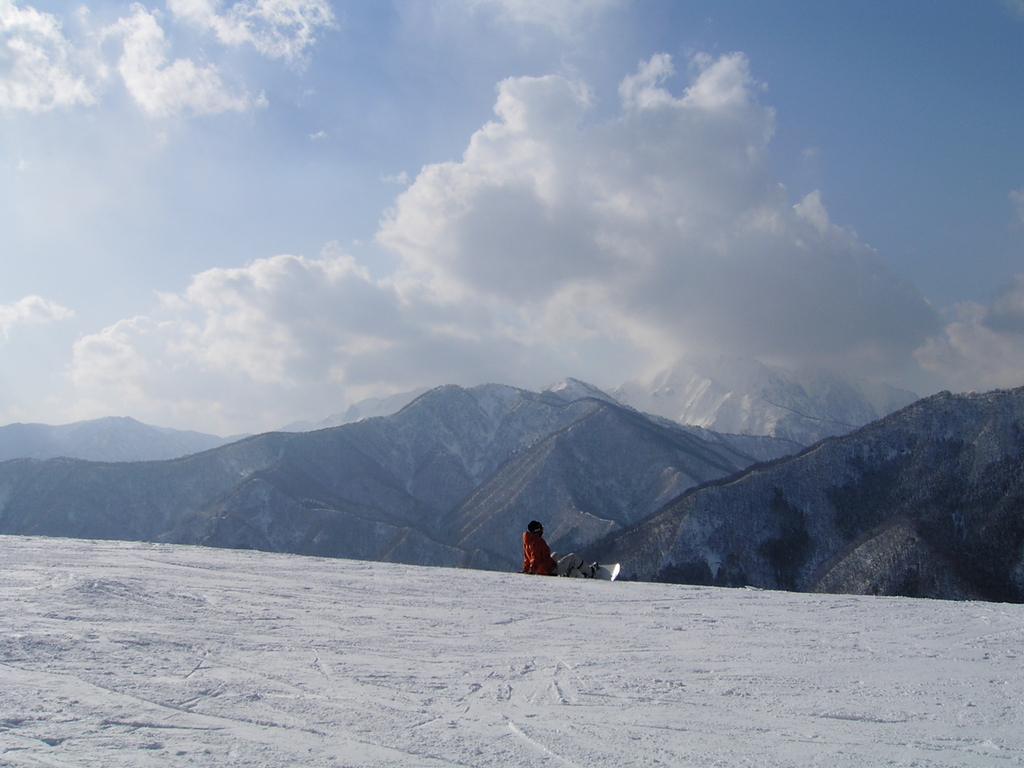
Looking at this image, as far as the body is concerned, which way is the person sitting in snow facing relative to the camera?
to the viewer's right
